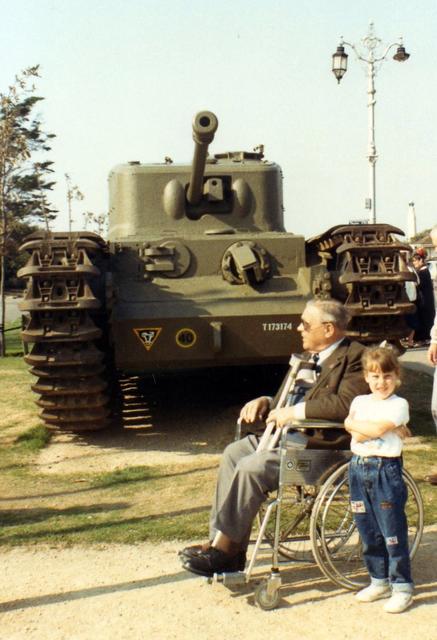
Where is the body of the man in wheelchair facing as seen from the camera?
to the viewer's left

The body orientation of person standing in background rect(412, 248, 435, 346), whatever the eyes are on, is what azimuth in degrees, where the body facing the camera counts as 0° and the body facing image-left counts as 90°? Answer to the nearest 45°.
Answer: approximately 90°

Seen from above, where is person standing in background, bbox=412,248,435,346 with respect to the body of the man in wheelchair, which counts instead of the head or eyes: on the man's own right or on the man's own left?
on the man's own right

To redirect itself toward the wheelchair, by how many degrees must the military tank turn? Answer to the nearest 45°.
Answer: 0° — it already faces it

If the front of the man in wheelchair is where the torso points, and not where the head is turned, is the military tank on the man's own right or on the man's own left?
on the man's own right

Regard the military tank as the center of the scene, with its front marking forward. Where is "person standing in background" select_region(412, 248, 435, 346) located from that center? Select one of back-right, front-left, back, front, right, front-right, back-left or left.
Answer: back-left
